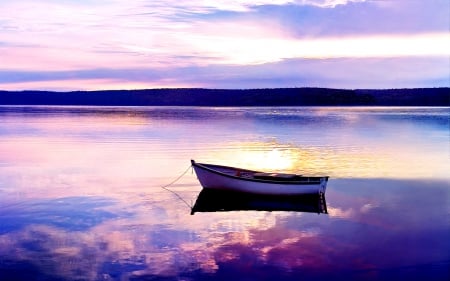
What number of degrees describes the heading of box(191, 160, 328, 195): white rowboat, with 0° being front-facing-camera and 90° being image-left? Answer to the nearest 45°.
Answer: approximately 90°
